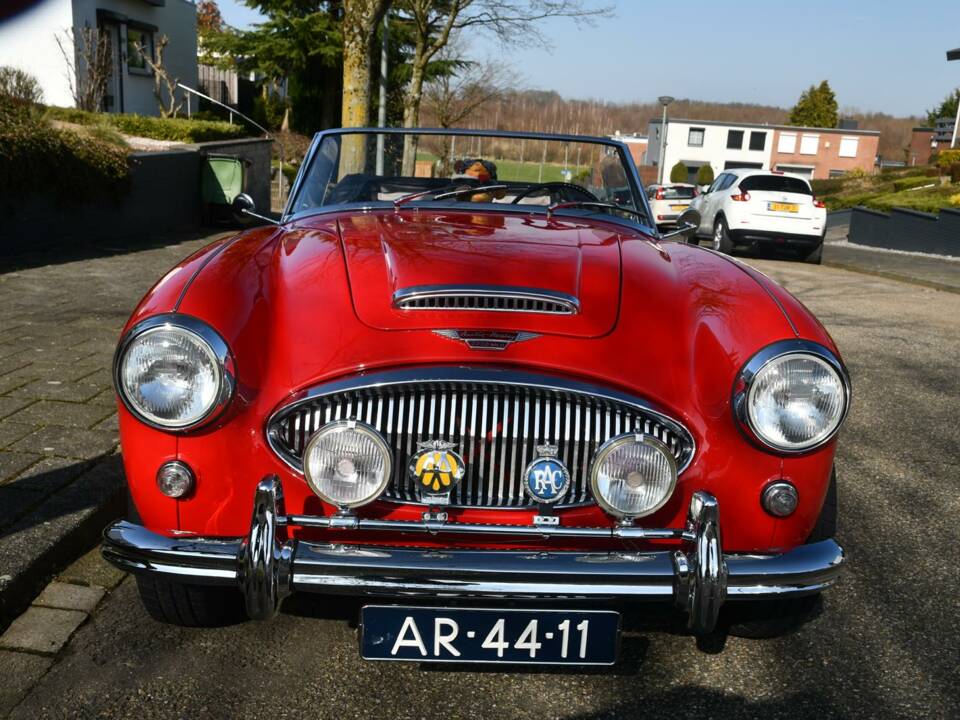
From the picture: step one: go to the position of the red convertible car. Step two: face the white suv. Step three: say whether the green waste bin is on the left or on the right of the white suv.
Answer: left

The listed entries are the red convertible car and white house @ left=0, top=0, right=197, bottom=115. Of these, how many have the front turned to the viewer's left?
0

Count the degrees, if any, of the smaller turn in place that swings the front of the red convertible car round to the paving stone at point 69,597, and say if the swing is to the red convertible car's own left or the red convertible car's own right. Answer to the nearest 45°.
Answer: approximately 90° to the red convertible car's own right

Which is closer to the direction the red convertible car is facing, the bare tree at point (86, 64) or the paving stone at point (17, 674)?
the paving stone

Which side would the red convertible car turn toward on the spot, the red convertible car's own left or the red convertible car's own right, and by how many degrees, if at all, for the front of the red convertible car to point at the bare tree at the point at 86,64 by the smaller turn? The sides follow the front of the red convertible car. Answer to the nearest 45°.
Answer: approximately 135° to the red convertible car's own right

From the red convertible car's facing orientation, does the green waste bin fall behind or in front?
behind

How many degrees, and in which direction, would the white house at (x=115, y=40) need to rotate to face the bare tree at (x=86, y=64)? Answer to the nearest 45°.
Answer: approximately 45° to its right

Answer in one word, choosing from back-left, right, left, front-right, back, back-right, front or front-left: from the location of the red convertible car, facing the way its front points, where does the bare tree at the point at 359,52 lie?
back

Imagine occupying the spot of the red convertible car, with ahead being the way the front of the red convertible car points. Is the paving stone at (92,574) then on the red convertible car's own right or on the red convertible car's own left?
on the red convertible car's own right

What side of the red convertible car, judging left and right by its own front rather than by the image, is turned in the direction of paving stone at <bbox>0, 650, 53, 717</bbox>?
front

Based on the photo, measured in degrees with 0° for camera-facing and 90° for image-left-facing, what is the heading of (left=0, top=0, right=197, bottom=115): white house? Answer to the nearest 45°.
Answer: approximately 315°
